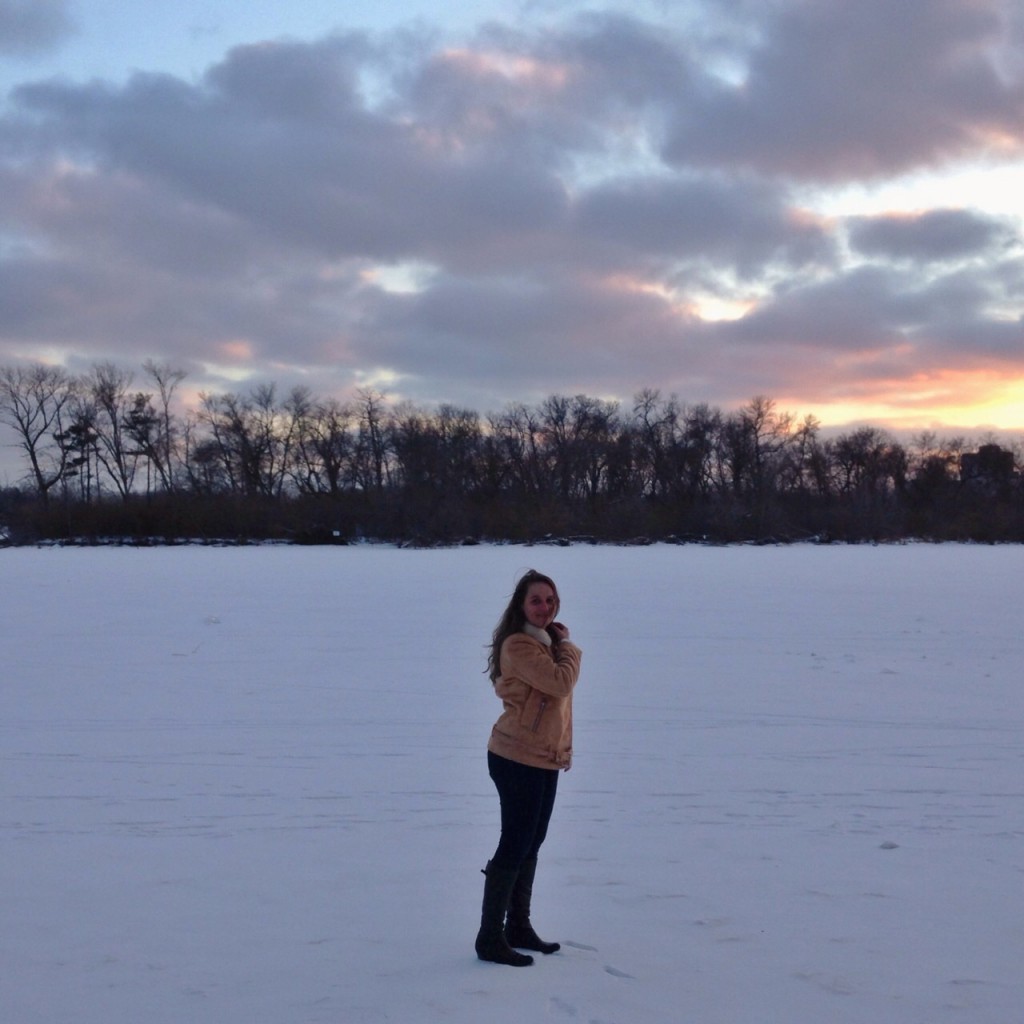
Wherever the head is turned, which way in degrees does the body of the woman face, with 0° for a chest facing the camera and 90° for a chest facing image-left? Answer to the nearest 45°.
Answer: approximately 270°
